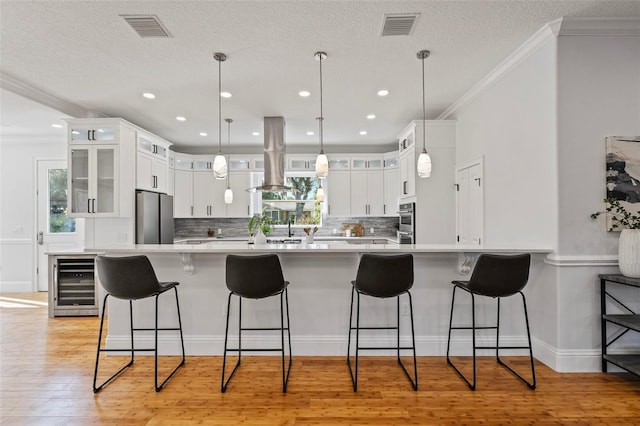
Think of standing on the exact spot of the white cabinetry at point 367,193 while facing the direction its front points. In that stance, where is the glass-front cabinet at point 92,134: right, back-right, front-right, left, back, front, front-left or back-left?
front-right

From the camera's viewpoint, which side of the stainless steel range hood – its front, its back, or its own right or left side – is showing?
front

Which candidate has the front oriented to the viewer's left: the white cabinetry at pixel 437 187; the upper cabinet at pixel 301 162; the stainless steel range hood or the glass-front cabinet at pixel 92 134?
the white cabinetry

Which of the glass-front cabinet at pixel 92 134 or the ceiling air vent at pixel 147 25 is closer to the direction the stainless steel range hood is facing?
the ceiling air vent

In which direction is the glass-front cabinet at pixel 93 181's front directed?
toward the camera

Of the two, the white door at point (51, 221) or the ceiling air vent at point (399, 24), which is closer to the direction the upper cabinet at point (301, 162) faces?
the ceiling air vent

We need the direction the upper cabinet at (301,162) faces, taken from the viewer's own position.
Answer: facing the viewer

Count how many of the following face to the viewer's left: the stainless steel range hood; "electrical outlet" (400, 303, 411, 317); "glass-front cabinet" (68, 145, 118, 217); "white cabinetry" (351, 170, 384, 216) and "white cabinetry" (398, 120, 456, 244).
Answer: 1

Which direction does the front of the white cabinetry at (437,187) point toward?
to the viewer's left

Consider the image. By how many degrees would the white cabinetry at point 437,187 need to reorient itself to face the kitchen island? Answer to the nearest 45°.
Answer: approximately 45° to its left

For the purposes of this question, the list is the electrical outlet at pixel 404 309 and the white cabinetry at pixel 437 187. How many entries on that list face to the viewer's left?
1

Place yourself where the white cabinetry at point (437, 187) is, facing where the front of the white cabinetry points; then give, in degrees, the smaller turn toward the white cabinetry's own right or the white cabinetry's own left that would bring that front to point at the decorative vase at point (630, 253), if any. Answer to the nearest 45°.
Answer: approximately 135° to the white cabinetry's own left

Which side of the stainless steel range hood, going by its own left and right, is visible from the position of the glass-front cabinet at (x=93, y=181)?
right
